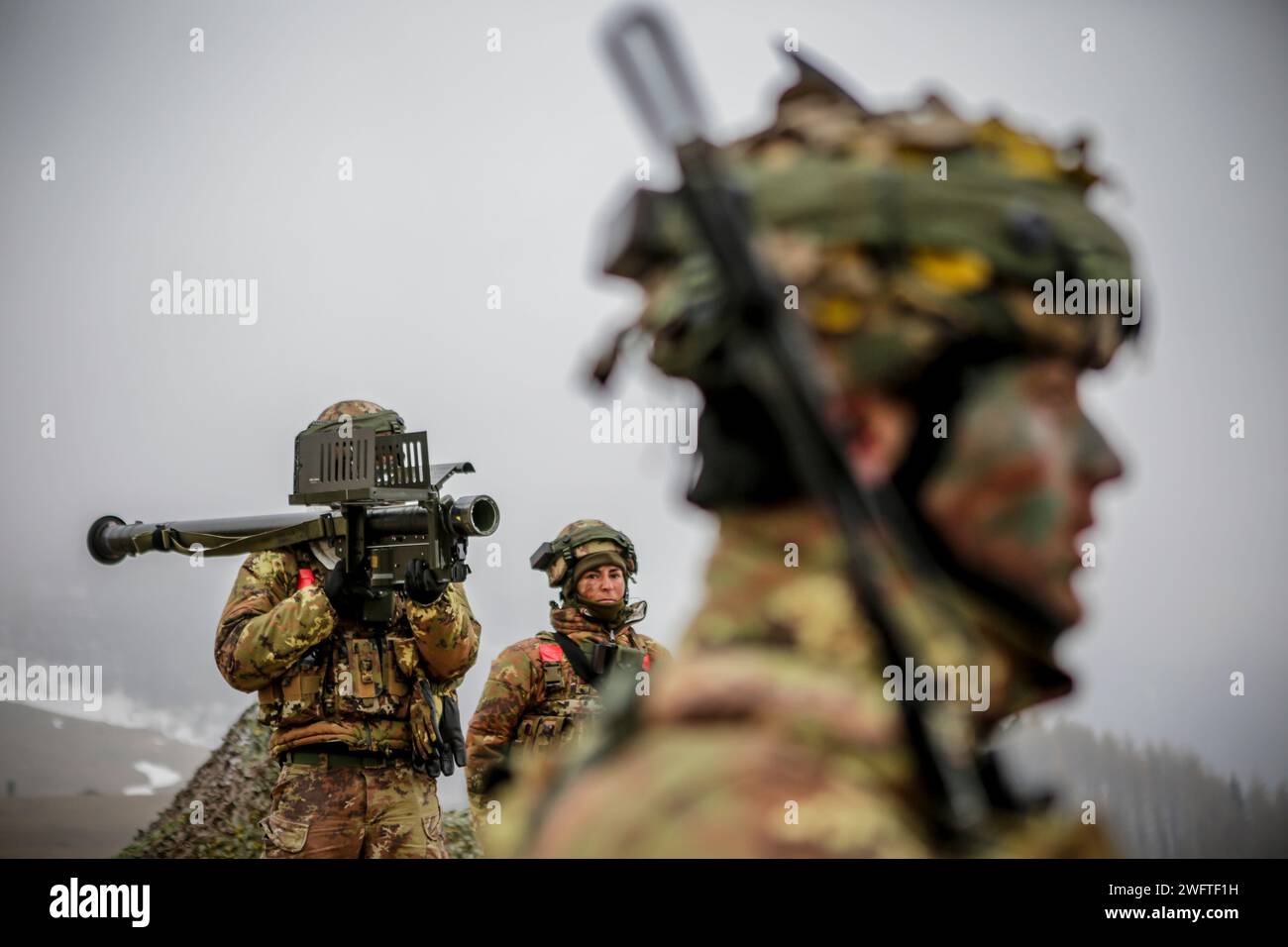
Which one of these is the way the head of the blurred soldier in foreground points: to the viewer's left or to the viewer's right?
to the viewer's right

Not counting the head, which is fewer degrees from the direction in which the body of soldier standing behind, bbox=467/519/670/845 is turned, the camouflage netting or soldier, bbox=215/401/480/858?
the soldier

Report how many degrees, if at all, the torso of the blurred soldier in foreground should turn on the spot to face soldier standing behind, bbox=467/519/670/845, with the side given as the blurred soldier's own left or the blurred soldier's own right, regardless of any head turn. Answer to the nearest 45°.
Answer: approximately 90° to the blurred soldier's own left

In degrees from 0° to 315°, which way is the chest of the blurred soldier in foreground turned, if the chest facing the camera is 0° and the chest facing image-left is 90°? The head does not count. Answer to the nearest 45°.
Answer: approximately 270°

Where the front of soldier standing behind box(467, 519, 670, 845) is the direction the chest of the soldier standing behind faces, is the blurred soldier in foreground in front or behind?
in front

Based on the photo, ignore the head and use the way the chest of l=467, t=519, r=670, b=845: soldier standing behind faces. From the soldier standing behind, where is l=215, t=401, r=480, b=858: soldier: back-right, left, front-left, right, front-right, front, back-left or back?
right

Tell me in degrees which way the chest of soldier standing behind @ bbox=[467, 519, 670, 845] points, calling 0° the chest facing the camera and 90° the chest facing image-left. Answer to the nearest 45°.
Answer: approximately 315°

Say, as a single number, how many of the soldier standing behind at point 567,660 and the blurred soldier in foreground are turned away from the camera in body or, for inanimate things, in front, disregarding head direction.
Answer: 0

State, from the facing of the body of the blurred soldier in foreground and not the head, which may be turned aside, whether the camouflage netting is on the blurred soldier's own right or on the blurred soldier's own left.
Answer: on the blurred soldier's own left
